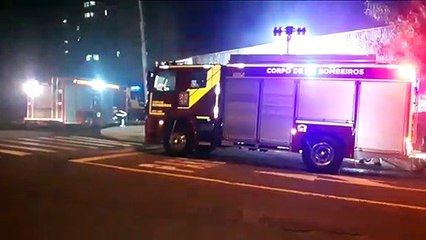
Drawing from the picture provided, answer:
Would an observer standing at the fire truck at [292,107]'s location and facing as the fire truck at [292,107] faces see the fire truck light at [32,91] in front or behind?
in front

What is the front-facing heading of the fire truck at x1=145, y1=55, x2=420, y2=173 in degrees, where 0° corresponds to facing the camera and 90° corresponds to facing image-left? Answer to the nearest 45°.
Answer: approximately 90°

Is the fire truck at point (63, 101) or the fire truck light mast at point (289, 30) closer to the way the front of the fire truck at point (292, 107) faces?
the fire truck

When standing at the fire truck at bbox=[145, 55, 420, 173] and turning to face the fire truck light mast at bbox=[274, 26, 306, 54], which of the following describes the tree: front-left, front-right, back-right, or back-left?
front-right

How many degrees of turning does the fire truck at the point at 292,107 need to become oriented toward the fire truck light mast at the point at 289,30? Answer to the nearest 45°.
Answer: approximately 90° to its right

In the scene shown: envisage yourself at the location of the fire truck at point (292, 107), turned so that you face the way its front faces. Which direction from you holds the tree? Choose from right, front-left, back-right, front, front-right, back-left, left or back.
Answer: back-right
